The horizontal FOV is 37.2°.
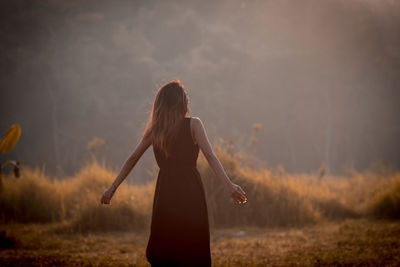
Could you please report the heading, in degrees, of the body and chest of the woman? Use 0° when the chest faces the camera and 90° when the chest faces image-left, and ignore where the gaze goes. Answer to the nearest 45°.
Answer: approximately 180°

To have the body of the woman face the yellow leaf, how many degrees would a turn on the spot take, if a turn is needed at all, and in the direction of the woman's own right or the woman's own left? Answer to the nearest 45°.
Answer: approximately 45° to the woman's own left
